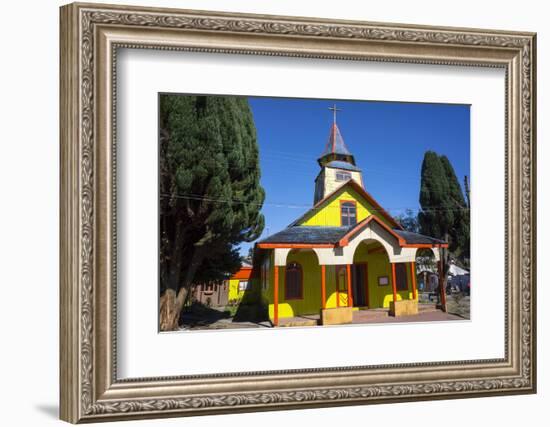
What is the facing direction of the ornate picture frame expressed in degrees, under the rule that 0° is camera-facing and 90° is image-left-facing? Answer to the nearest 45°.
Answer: approximately 315°
